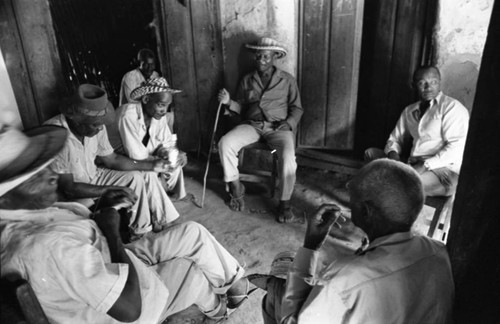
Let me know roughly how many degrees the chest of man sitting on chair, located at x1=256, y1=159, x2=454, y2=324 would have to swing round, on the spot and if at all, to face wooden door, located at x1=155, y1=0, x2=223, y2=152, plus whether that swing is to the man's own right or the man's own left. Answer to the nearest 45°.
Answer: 0° — they already face it

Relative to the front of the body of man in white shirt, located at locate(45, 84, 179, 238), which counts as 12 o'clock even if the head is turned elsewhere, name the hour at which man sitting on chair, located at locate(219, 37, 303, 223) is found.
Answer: The man sitting on chair is roughly at 10 o'clock from the man in white shirt.

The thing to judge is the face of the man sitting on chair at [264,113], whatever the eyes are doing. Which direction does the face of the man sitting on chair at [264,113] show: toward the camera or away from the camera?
toward the camera

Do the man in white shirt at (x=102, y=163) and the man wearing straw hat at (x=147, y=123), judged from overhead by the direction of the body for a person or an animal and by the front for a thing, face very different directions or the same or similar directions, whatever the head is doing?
same or similar directions

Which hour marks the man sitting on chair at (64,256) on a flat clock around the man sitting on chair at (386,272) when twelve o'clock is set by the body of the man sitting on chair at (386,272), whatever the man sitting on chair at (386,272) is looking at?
the man sitting on chair at (64,256) is roughly at 10 o'clock from the man sitting on chair at (386,272).

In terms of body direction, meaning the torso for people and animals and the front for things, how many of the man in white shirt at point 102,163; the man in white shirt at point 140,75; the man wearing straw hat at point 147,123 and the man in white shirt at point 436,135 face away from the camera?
0

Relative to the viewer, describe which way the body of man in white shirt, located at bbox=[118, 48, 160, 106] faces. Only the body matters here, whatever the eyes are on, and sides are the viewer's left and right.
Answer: facing the viewer and to the right of the viewer

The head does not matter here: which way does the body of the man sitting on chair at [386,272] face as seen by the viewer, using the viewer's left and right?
facing away from the viewer and to the left of the viewer

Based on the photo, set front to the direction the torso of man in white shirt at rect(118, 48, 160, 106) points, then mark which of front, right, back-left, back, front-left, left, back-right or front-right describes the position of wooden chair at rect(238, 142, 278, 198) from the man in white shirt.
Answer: front

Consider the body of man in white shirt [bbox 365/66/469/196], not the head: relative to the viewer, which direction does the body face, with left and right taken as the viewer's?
facing the viewer and to the left of the viewer

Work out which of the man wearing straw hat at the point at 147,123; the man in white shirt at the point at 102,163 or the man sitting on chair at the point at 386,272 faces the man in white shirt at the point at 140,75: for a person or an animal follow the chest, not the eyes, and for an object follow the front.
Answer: the man sitting on chair

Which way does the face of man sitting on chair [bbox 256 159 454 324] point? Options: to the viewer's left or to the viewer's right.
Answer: to the viewer's left

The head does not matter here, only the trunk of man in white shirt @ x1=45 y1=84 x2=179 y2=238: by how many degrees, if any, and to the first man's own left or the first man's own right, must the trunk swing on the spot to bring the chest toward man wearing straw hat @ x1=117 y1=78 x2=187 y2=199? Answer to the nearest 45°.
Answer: approximately 45° to the first man's own left

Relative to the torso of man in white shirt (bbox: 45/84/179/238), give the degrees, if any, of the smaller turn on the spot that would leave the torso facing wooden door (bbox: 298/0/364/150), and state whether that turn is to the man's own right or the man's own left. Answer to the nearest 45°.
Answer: approximately 45° to the man's own left

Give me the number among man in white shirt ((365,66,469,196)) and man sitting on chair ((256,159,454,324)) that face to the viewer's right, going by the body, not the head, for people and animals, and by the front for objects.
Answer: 0

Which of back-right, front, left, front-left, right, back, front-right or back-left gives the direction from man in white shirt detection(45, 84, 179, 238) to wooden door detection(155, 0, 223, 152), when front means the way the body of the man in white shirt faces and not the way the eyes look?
left
